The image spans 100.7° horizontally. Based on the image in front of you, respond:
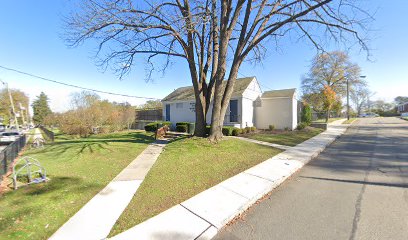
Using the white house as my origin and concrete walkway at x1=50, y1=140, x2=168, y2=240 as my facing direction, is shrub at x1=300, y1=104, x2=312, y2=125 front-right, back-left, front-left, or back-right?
back-left

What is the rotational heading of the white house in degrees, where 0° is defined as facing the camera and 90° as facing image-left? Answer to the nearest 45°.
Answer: approximately 45°

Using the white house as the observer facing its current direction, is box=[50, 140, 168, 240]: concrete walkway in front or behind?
in front

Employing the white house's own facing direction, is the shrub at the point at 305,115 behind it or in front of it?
behind

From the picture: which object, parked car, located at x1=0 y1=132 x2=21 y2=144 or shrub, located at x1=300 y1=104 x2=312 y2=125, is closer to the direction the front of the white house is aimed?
the parked car

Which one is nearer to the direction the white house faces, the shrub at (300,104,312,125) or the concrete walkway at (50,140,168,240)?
the concrete walkway

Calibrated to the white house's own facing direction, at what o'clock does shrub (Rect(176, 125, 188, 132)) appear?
The shrub is roughly at 1 o'clock from the white house.

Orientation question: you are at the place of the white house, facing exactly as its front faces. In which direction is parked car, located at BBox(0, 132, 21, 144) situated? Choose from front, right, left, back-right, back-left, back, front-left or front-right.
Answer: front-right
